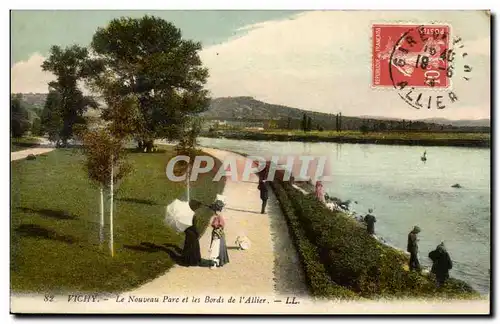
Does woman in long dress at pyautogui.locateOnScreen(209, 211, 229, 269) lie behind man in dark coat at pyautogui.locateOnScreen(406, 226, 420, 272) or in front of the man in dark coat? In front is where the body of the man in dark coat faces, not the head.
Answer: behind
